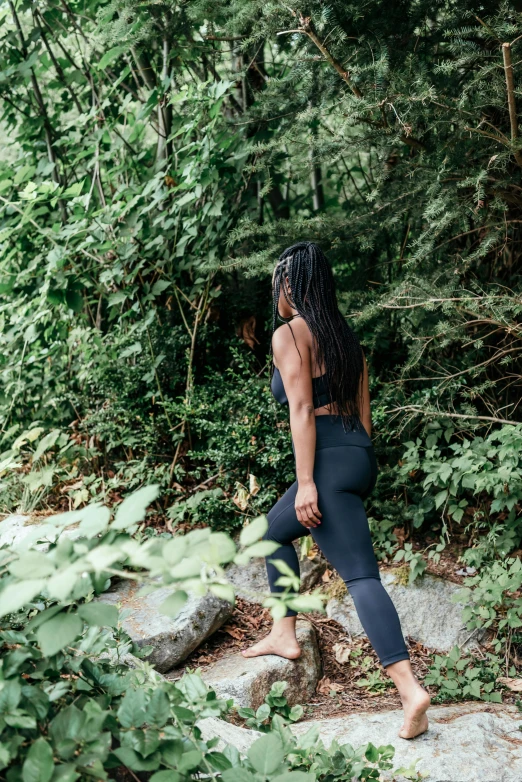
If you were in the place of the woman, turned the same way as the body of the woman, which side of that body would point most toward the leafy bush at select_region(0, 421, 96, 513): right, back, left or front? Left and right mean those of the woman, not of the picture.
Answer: front

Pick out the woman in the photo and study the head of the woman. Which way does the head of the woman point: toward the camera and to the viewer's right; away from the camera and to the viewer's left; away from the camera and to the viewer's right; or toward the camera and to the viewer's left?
away from the camera and to the viewer's left

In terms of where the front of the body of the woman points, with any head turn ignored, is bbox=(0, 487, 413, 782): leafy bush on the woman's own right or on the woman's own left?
on the woman's own left

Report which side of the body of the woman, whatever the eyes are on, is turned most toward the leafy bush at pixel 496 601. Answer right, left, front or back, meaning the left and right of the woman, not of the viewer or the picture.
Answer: right

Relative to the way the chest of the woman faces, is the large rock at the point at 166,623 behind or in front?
in front

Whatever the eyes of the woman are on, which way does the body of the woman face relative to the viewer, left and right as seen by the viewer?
facing away from the viewer and to the left of the viewer

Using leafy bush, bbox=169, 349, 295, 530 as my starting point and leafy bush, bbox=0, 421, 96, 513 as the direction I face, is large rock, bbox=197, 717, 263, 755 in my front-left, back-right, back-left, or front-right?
back-left

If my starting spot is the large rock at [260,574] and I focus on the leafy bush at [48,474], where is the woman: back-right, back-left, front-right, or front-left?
back-left
